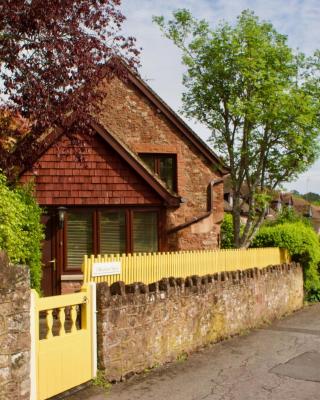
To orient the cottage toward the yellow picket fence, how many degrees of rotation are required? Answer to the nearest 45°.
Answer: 0° — it already faces it

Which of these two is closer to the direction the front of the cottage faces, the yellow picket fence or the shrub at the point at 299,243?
the yellow picket fence

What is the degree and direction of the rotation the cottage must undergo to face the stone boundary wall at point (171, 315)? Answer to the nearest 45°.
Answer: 0° — it already faces it

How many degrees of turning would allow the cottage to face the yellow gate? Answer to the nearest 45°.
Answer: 0° — it already faces it

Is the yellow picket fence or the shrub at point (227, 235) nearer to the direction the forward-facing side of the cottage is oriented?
the yellow picket fence

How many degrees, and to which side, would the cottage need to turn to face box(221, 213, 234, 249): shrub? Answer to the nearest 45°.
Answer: approximately 135° to its left

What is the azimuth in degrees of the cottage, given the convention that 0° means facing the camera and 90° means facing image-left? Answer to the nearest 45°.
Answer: approximately 0°

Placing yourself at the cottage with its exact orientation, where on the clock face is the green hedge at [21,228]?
The green hedge is roughly at 1 o'clock from the cottage.

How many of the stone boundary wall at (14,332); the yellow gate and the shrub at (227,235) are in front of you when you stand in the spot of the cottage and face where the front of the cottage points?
2
